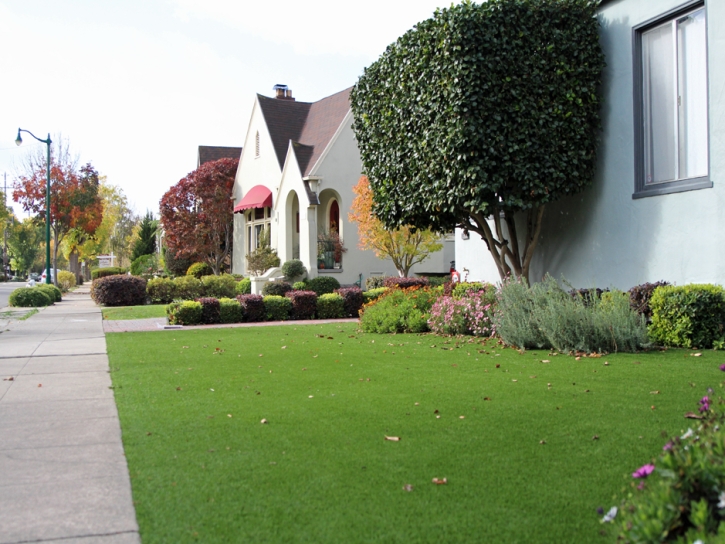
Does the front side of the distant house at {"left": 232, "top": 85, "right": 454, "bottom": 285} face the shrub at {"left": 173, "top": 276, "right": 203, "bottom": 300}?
yes

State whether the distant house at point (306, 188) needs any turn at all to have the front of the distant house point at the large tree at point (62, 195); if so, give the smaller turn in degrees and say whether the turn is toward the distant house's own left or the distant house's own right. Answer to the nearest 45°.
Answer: approximately 90° to the distant house's own right

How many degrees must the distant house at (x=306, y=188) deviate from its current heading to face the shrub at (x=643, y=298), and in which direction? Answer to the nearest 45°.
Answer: approximately 45° to its left

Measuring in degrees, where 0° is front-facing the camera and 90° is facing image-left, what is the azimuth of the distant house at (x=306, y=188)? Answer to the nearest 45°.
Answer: approximately 45°

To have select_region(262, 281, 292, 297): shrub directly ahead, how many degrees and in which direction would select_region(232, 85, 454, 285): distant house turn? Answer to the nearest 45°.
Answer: approximately 45° to its left

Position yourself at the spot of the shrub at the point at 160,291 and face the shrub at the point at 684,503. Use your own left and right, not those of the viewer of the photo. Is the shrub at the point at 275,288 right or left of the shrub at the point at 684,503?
left

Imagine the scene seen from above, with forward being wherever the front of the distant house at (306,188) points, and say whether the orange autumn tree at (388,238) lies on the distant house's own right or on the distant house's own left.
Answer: on the distant house's own left
